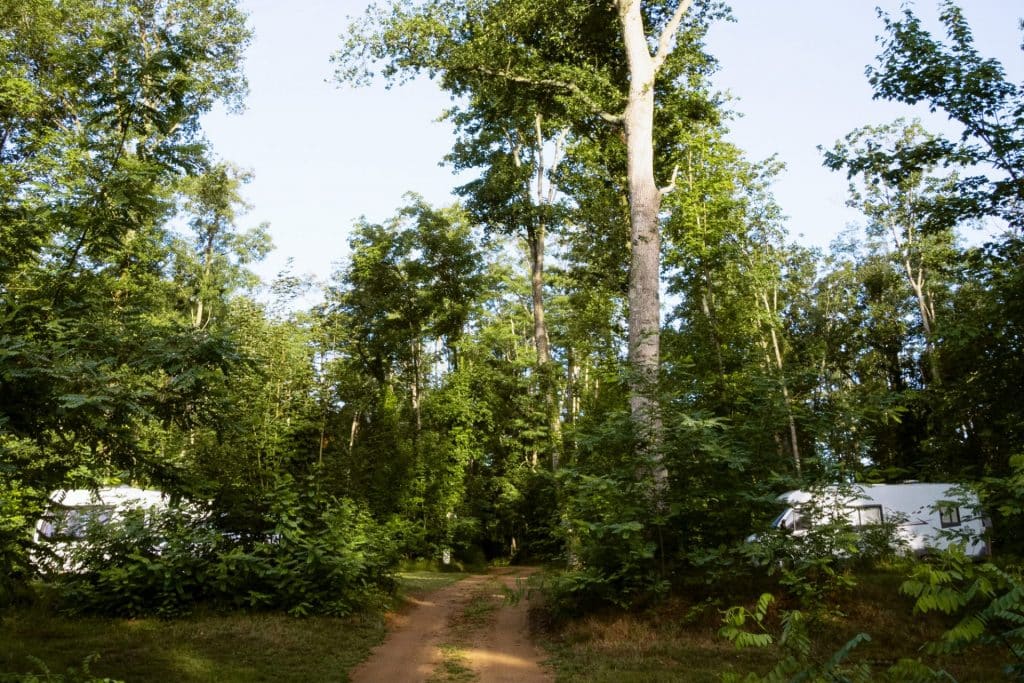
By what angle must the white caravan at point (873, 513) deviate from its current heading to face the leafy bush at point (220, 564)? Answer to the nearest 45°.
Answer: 0° — it already faces it

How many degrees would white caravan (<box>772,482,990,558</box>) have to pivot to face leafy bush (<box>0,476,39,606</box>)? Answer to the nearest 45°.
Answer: approximately 45° to its left

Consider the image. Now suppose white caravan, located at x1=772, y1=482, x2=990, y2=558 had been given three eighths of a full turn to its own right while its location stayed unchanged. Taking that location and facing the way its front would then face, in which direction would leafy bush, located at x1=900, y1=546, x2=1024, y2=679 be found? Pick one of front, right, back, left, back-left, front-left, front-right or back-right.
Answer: back-right

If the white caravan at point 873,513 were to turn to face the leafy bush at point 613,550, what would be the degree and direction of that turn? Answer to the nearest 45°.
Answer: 0° — it already faces it

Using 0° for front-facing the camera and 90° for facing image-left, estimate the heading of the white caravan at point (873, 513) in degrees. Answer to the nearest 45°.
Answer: approximately 90°
